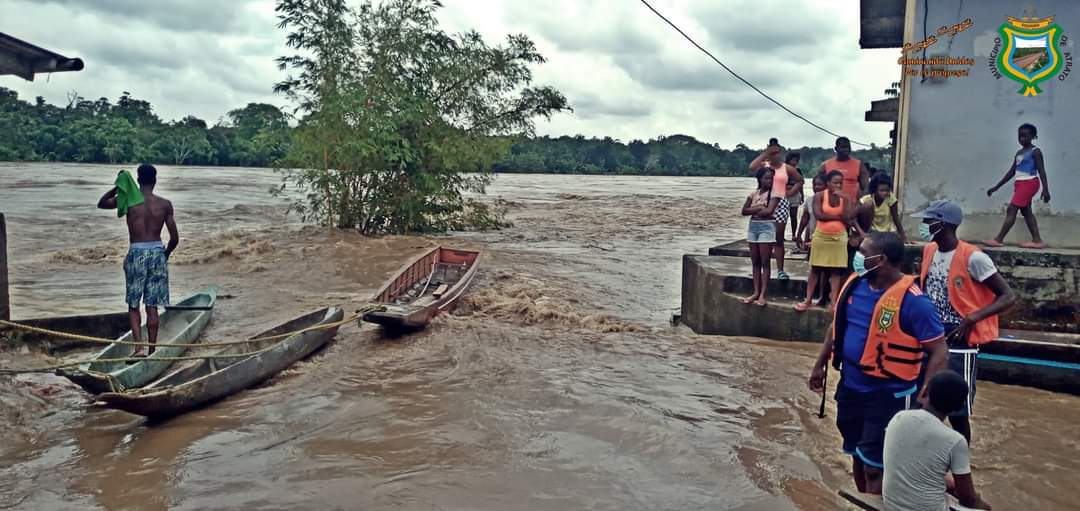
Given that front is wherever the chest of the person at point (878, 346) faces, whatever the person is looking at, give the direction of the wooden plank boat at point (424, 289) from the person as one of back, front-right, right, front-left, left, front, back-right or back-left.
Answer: right

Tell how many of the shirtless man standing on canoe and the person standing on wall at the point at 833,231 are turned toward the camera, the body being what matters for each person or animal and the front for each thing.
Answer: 1

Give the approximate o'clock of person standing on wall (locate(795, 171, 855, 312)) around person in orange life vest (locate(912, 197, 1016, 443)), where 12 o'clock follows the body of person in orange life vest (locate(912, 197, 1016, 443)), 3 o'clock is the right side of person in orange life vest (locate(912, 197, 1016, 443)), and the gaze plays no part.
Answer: person standing on wall (locate(795, 171, 855, 312)) is roughly at 4 o'clock from person in orange life vest (locate(912, 197, 1016, 443)).

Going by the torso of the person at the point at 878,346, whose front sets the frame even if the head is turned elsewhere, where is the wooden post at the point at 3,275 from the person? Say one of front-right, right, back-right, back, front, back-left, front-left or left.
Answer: front-right
